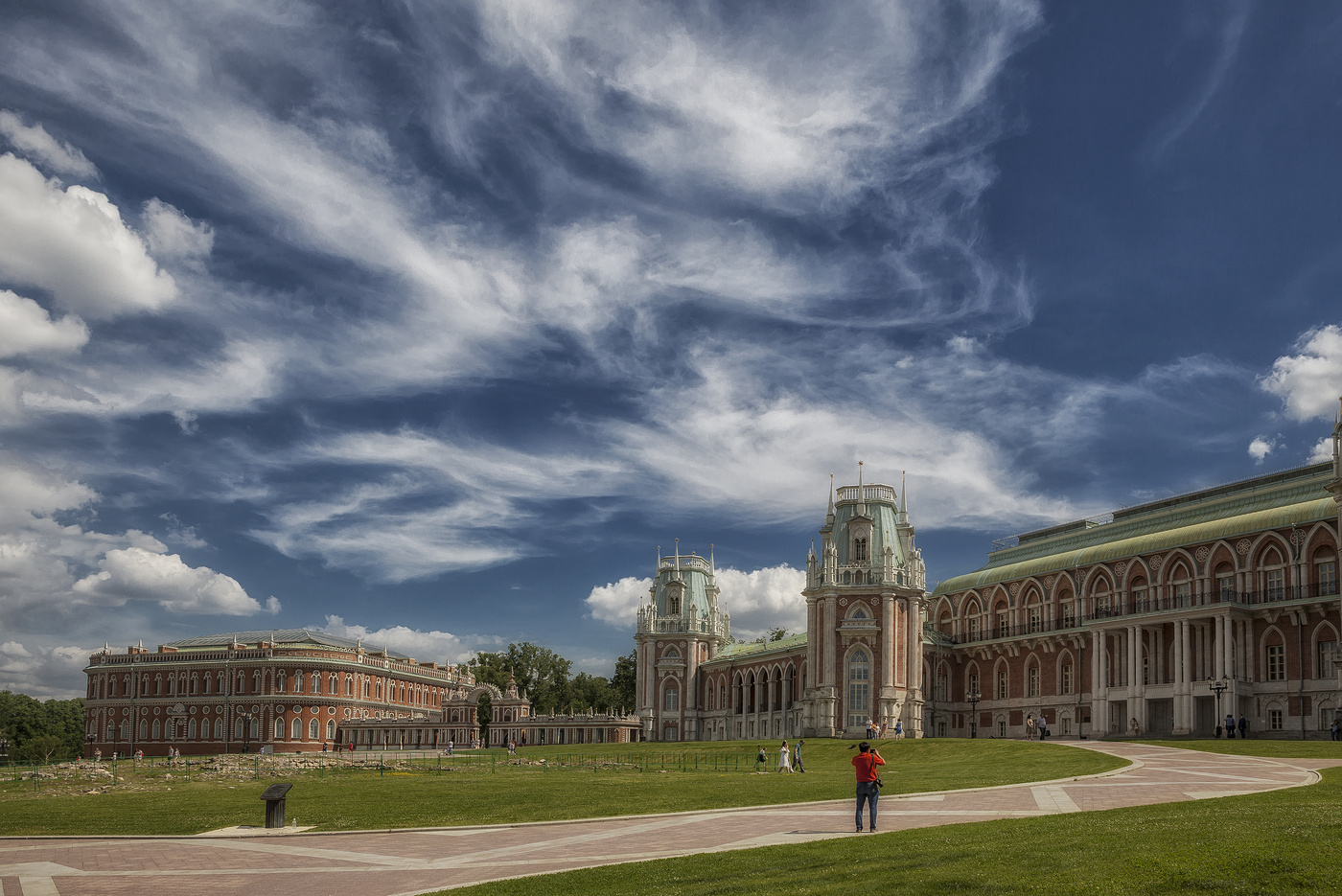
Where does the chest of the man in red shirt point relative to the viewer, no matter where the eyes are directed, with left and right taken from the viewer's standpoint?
facing away from the viewer and to the right of the viewer
